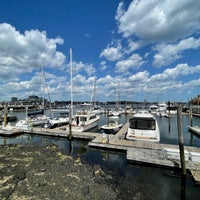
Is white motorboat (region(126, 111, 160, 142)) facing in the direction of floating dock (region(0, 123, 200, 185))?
no

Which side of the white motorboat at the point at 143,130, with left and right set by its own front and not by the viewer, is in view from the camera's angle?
back
